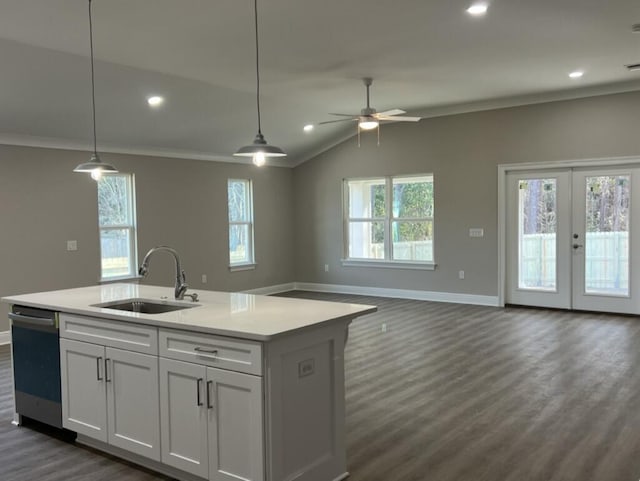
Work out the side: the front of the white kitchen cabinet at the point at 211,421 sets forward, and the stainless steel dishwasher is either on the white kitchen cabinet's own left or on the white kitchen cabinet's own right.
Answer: on the white kitchen cabinet's own right

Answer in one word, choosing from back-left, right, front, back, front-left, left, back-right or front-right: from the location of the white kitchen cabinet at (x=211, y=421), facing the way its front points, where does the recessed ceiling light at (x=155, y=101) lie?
back-right

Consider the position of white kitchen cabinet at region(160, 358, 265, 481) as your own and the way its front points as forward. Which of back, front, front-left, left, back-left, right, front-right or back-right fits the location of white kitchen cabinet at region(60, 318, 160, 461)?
right

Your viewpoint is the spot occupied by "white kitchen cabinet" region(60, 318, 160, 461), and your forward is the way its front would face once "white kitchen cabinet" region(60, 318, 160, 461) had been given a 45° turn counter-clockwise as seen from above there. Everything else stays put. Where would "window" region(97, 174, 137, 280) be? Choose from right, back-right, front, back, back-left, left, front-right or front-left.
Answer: back

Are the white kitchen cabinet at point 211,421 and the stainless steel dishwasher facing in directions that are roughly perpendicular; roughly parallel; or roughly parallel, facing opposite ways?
roughly parallel

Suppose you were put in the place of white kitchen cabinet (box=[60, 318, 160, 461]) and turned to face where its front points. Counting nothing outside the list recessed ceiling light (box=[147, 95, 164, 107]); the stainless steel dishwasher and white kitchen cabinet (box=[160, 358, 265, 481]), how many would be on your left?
1

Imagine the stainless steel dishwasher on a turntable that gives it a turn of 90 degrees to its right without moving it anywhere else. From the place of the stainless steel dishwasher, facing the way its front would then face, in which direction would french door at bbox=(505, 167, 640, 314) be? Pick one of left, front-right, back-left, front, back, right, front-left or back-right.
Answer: back-right

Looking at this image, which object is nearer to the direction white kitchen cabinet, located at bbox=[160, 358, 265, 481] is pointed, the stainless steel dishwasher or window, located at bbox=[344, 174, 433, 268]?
the stainless steel dishwasher

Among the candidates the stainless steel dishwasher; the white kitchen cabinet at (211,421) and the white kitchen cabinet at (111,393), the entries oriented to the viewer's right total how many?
0

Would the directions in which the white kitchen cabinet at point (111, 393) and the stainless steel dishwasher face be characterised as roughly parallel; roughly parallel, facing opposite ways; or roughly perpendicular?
roughly parallel

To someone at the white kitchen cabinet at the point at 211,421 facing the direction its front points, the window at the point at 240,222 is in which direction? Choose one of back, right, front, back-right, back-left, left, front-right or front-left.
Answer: back-right

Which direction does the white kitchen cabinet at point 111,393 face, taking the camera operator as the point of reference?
facing the viewer and to the left of the viewer
